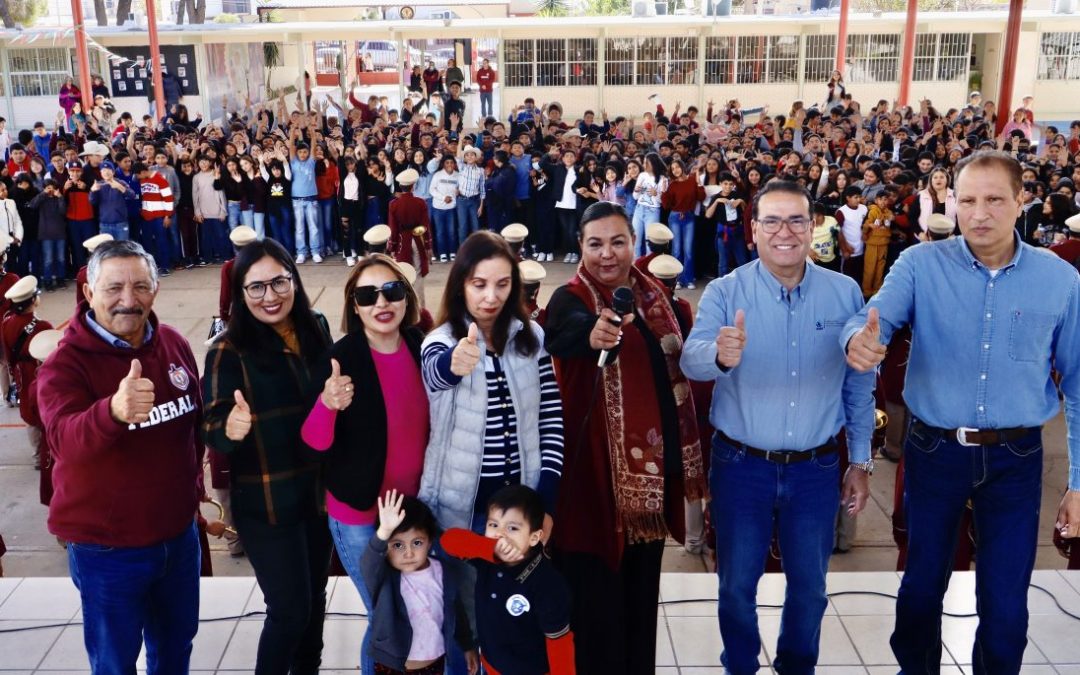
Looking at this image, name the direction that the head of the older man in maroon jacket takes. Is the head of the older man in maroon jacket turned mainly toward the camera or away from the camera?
toward the camera

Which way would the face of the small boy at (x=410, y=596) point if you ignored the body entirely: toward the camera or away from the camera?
toward the camera

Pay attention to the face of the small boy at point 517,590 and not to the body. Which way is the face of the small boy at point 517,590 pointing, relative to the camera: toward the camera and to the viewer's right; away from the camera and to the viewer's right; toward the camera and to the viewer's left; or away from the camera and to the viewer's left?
toward the camera and to the viewer's left

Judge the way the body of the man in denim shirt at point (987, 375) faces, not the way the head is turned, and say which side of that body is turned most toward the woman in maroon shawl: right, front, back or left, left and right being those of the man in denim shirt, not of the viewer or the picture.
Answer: right

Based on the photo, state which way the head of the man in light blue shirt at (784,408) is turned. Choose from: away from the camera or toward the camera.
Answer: toward the camera

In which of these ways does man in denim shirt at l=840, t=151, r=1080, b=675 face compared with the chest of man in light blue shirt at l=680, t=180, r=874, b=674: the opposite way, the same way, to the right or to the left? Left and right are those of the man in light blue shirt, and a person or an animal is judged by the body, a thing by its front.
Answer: the same way

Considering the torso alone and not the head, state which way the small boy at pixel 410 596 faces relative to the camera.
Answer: toward the camera

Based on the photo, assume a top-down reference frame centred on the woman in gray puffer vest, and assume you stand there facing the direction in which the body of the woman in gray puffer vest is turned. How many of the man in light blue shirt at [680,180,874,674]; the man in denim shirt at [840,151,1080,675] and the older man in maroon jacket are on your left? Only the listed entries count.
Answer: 2

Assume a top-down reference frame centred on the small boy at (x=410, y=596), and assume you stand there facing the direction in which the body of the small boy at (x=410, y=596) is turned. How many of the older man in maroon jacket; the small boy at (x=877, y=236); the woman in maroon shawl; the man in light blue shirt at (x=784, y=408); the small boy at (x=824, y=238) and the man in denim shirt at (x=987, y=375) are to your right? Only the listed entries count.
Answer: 1

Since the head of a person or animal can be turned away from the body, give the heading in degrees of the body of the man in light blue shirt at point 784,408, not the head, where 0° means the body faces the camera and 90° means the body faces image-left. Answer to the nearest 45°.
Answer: approximately 0°

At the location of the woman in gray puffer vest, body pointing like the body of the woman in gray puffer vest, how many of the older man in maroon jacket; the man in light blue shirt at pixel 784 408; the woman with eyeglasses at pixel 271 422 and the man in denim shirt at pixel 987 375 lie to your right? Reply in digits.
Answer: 2

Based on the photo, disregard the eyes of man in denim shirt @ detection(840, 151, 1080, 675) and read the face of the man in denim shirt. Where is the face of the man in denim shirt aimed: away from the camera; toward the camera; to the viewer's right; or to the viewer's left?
toward the camera

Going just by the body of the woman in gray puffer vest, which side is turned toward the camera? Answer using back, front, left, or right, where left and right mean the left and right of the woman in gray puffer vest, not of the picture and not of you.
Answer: front
